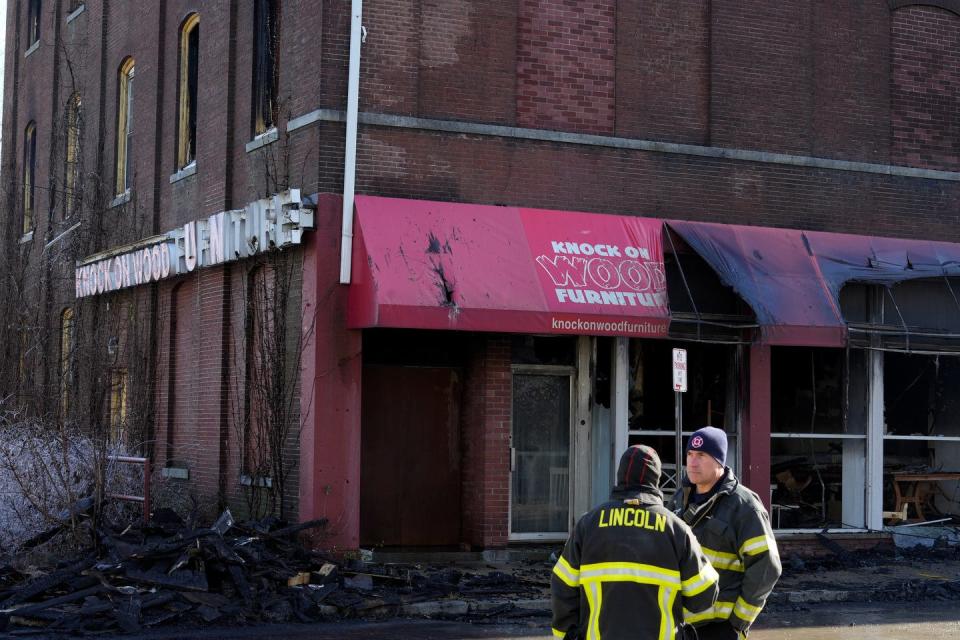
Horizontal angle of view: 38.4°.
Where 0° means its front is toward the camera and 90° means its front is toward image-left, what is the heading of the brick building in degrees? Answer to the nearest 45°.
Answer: approximately 315°

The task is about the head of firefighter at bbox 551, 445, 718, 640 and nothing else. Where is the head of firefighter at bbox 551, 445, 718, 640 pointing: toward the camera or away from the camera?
away from the camera

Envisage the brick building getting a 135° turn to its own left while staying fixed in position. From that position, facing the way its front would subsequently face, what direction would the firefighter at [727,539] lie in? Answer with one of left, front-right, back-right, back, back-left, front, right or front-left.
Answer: back

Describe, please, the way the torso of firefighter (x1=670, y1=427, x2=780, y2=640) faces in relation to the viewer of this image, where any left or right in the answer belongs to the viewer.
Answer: facing the viewer and to the left of the viewer

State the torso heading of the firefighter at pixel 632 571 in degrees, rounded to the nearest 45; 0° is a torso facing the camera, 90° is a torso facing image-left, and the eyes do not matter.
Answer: approximately 180°

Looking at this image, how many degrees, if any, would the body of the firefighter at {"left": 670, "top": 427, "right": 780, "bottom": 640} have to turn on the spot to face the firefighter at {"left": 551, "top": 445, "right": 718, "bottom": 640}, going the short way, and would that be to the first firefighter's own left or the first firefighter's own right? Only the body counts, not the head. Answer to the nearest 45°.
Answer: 0° — they already face them

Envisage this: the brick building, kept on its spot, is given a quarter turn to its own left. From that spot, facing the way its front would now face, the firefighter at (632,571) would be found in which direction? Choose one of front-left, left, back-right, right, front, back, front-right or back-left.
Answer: back-right

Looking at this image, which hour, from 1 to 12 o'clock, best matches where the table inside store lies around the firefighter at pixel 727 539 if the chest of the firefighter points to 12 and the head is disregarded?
The table inside store is roughly at 5 o'clock from the firefighter.

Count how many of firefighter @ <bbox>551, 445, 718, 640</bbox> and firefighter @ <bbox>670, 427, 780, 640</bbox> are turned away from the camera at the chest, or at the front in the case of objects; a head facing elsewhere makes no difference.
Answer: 1

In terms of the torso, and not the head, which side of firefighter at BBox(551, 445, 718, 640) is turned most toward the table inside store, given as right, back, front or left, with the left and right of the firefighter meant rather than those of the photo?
front

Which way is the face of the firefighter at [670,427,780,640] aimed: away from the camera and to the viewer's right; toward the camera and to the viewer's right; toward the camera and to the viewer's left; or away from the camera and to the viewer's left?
toward the camera and to the viewer's left
